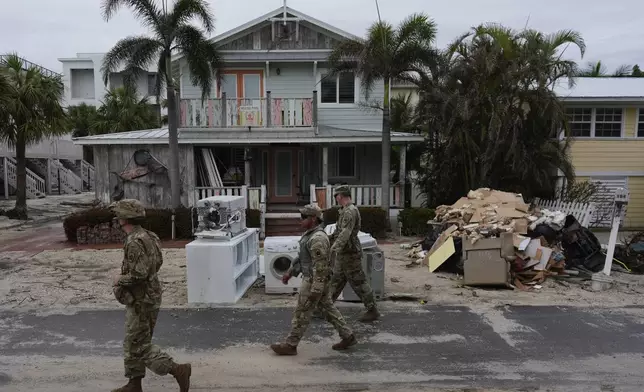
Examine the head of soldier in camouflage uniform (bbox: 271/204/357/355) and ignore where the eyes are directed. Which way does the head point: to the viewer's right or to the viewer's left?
to the viewer's left

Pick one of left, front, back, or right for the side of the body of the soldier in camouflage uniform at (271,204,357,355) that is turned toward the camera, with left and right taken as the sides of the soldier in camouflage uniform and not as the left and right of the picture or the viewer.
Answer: left

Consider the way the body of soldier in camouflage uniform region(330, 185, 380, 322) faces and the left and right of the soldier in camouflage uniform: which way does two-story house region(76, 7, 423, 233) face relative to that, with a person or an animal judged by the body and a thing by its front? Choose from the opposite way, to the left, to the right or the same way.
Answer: to the left

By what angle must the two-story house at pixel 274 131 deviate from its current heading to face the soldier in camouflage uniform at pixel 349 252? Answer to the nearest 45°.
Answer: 0° — it already faces them

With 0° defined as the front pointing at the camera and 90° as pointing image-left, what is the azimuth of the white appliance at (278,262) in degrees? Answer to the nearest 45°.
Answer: approximately 0°

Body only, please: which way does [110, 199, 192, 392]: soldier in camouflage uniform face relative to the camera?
to the viewer's left

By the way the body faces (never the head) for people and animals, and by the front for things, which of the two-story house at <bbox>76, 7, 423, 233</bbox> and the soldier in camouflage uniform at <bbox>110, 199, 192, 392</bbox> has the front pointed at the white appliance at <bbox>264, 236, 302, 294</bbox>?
the two-story house

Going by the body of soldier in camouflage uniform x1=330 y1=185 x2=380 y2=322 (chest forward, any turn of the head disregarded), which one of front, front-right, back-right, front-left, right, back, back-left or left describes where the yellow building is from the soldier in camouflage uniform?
back-right

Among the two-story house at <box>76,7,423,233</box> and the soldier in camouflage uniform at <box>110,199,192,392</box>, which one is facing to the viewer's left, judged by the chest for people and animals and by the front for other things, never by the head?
the soldier in camouflage uniform

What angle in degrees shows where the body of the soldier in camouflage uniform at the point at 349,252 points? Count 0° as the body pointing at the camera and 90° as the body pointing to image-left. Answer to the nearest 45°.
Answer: approximately 90°
